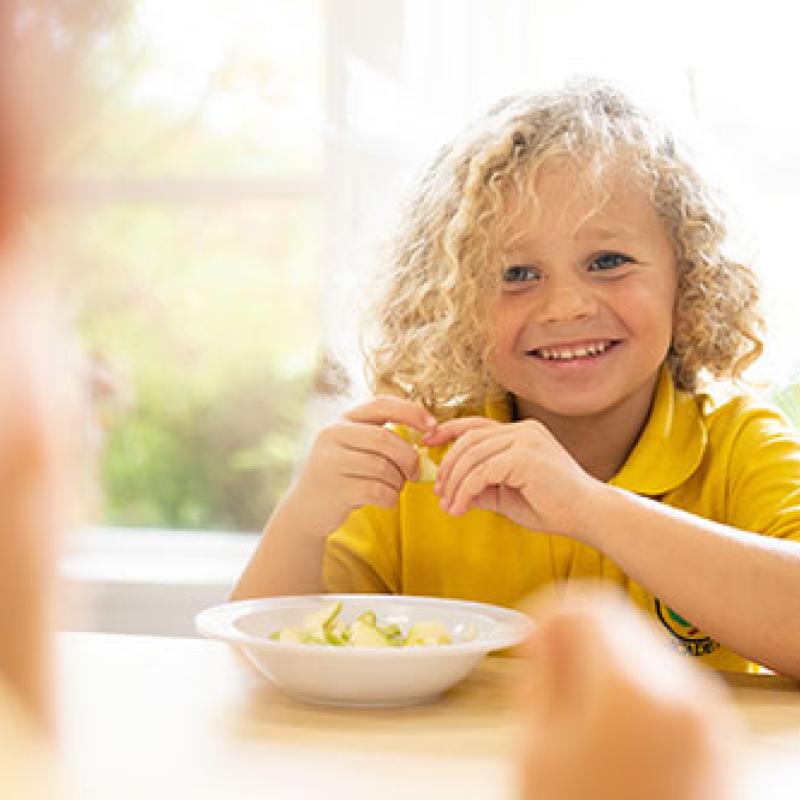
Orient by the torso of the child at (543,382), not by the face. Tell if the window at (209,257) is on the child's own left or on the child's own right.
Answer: on the child's own right

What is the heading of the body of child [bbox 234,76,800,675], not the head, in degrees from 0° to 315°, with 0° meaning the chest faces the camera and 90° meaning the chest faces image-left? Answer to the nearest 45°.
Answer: approximately 45°

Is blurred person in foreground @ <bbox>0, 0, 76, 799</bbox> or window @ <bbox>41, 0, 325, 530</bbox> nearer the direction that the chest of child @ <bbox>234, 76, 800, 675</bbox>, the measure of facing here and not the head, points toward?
the blurred person in foreground
